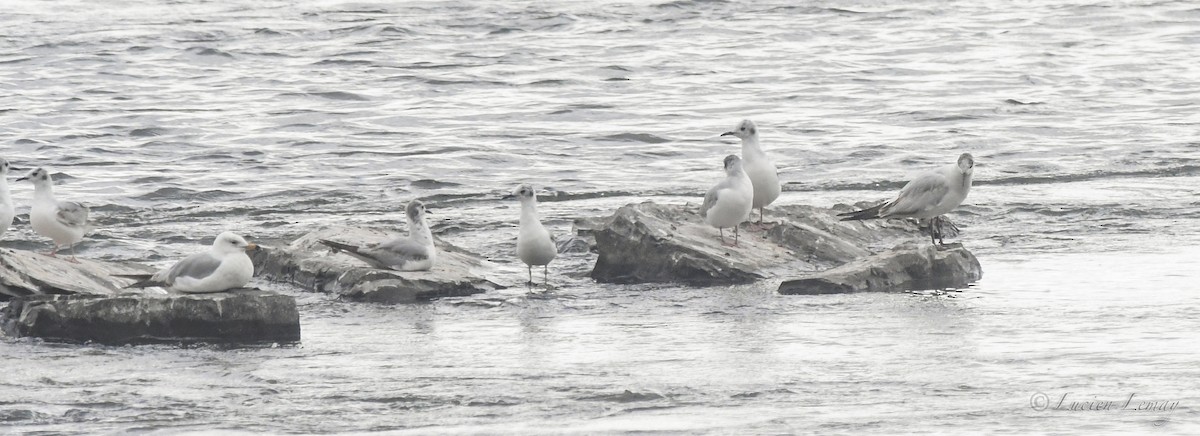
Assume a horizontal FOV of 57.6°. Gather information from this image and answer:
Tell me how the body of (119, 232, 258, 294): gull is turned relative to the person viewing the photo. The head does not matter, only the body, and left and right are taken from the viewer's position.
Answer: facing to the right of the viewer

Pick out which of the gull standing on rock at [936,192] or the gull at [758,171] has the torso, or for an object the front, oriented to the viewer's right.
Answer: the gull standing on rock

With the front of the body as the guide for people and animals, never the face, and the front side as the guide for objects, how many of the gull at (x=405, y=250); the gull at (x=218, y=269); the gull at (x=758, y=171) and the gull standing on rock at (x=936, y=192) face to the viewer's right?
3

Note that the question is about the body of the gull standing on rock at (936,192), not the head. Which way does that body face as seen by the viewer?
to the viewer's right

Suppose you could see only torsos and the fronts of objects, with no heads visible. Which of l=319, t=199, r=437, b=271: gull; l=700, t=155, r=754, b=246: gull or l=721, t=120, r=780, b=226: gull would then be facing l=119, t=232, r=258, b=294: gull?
l=721, t=120, r=780, b=226: gull

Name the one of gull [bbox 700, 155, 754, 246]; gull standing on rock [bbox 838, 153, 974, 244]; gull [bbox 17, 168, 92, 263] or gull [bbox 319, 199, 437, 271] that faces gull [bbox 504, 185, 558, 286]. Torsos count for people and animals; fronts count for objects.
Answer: gull [bbox 319, 199, 437, 271]

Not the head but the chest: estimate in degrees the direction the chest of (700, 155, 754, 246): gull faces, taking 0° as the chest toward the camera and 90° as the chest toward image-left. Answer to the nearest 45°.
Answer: approximately 315°

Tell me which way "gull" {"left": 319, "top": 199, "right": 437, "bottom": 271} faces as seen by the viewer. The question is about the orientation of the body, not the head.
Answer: to the viewer's right
